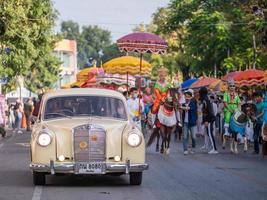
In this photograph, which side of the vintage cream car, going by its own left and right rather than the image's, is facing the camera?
front

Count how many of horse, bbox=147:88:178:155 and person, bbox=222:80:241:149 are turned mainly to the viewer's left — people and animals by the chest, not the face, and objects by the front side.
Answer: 0

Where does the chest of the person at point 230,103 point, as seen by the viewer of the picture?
toward the camera

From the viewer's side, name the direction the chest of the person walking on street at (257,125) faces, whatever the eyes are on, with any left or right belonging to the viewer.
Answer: facing the viewer and to the left of the viewer

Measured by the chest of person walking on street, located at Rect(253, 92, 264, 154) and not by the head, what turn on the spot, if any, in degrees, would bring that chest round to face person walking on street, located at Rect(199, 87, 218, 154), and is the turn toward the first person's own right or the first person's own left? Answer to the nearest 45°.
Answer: approximately 45° to the first person's own right

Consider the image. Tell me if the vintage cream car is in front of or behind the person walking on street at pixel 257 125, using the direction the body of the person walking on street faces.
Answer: in front
